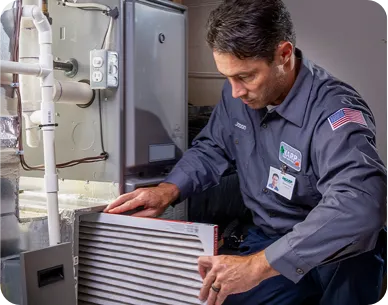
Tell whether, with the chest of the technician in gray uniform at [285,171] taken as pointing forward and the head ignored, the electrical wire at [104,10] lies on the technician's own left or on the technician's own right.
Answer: on the technician's own right

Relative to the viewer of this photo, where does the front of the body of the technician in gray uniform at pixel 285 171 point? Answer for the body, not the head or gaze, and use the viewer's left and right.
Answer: facing the viewer and to the left of the viewer

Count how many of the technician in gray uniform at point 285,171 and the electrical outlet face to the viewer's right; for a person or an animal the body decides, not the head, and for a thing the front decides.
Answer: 0

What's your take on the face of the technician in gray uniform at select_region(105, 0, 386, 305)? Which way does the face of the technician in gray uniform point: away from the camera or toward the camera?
toward the camera

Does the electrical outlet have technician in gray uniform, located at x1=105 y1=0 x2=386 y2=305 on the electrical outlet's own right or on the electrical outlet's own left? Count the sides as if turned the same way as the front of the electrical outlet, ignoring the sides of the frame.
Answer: on the electrical outlet's own left

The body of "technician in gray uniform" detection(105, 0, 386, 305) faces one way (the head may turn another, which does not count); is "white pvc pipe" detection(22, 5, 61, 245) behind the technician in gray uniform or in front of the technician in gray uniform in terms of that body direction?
in front

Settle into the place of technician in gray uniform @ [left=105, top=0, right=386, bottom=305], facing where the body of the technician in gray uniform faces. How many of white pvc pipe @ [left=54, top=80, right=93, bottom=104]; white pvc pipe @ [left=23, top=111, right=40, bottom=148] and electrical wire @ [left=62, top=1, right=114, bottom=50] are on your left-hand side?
0
